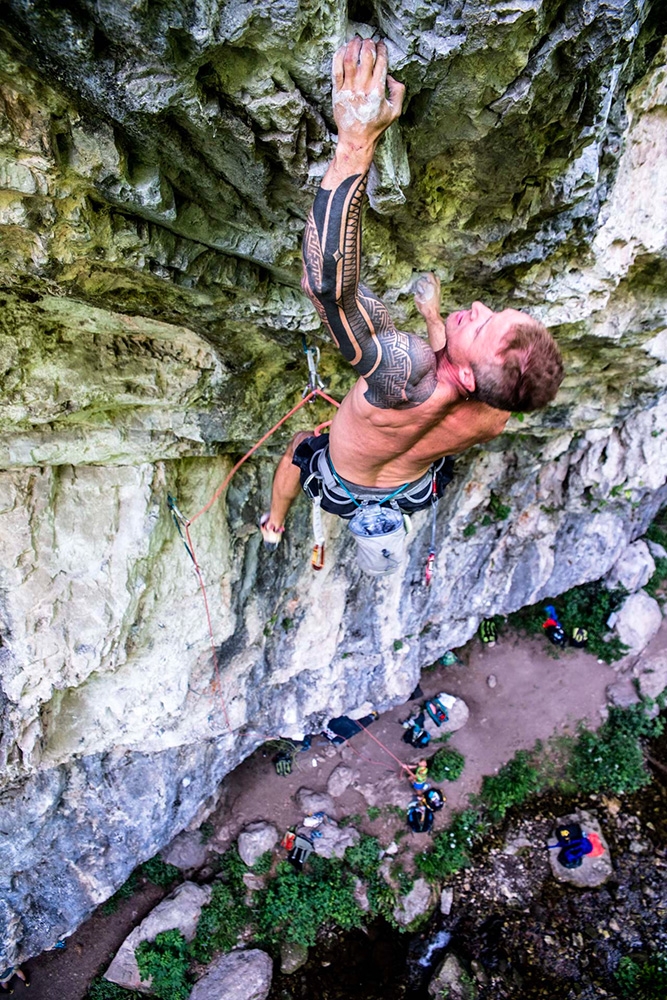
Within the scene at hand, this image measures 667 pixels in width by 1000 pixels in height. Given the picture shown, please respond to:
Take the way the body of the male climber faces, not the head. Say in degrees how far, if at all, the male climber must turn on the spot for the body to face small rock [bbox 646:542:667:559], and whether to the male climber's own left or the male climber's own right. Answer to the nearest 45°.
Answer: approximately 45° to the male climber's own right

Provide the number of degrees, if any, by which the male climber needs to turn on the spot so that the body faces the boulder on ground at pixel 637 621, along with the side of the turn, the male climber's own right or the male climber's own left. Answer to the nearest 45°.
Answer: approximately 45° to the male climber's own right

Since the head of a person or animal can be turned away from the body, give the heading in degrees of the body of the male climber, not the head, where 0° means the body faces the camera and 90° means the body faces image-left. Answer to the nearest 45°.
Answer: approximately 180°
